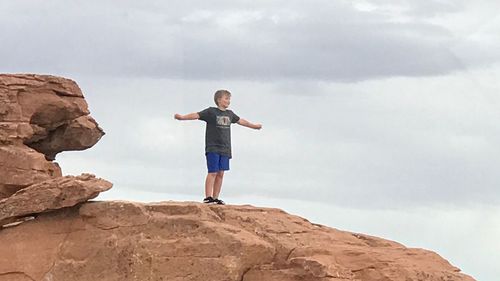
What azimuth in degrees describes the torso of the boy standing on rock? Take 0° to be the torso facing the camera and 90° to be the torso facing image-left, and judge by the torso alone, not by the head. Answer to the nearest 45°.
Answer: approximately 315°

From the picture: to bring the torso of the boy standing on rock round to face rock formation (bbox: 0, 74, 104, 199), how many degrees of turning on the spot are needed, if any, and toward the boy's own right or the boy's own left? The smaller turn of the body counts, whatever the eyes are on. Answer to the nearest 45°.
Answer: approximately 135° to the boy's own right
